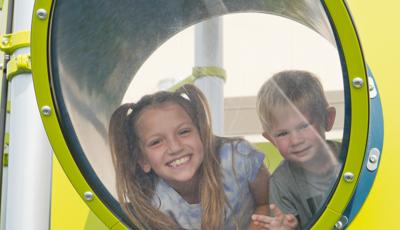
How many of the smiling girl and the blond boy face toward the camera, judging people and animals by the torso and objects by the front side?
2

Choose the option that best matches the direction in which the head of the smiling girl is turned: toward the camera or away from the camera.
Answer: toward the camera

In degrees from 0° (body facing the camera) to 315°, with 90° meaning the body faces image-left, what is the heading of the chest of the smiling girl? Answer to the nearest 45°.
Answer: approximately 0°

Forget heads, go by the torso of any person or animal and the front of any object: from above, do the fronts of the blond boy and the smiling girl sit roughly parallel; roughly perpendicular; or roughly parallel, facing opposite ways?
roughly parallel

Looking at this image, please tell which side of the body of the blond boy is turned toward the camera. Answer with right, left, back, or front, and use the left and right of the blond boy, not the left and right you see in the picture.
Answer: front
